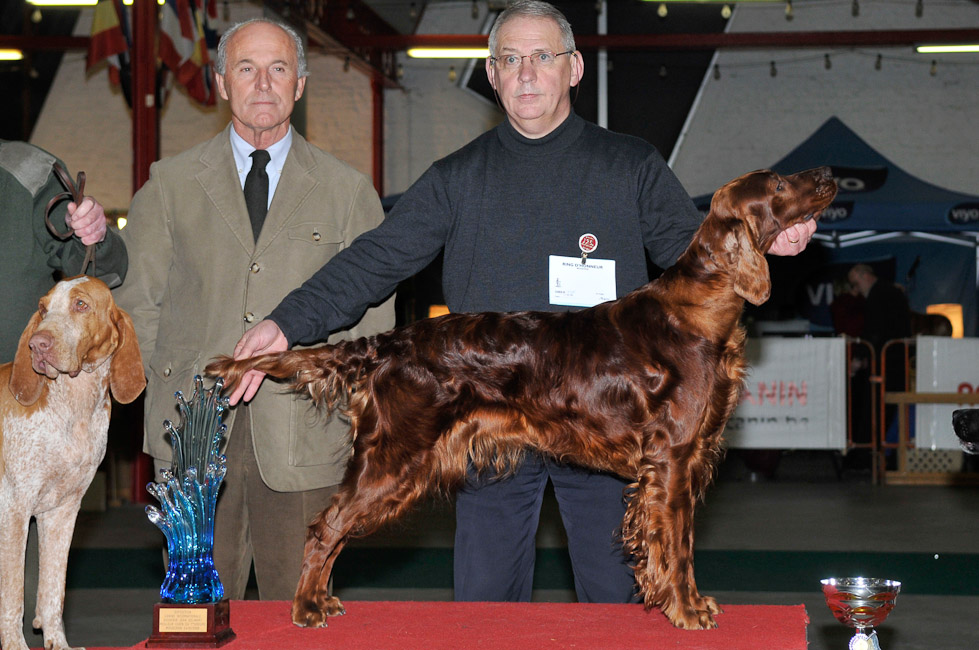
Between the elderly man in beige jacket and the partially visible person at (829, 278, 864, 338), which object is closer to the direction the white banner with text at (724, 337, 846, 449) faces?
the elderly man in beige jacket

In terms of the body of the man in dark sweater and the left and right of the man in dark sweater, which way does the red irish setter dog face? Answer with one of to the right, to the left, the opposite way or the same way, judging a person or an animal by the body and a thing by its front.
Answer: to the left

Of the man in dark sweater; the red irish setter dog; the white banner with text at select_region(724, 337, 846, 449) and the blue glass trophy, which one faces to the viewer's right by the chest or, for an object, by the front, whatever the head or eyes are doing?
the red irish setter dog

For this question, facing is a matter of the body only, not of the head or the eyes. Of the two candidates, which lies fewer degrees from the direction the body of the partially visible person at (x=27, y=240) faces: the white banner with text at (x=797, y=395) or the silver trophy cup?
the silver trophy cup

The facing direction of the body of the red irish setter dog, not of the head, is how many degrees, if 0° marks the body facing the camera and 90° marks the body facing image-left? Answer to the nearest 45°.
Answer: approximately 270°

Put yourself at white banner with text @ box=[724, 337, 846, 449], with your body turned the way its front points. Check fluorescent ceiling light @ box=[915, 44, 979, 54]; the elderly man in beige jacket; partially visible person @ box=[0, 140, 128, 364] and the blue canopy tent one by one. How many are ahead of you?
2

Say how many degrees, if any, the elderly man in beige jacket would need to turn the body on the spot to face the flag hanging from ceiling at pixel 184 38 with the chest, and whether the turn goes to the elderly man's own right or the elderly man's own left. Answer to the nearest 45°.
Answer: approximately 180°

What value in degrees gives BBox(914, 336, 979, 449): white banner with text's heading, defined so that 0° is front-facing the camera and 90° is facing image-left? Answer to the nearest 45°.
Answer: approximately 0°

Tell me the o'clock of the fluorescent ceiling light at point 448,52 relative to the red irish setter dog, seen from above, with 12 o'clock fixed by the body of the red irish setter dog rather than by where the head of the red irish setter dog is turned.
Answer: The fluorescent ceiling light is roughly at 9 o'clock from the red irish setter dog.

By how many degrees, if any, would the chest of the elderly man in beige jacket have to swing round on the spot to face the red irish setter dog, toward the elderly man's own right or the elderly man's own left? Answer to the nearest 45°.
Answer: approximately 45° to the elderly man's own left
